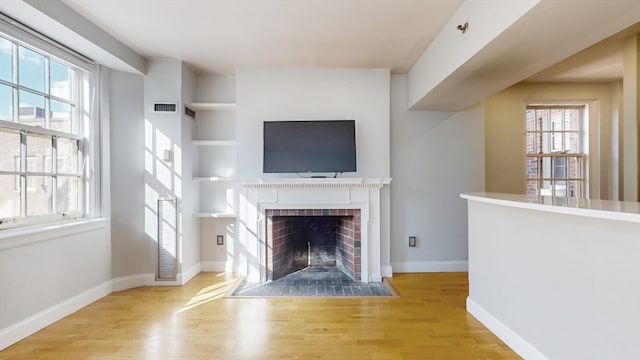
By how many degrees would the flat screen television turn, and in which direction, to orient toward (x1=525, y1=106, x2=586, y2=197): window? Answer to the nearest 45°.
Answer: approximately 90° to its left

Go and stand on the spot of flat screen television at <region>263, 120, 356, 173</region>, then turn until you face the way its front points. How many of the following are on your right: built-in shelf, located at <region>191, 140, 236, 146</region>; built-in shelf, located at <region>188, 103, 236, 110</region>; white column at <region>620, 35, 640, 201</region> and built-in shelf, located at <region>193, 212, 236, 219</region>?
3

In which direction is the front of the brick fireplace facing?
toward the camera

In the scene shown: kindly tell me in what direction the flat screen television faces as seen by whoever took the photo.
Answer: facing the viewer

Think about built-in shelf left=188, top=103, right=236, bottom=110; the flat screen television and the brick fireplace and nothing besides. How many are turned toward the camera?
3

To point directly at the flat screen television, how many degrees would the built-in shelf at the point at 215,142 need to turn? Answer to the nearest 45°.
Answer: approximately 45° to its left

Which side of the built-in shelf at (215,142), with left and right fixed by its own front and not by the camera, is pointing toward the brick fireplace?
left

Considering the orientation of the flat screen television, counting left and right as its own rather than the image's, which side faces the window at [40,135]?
right

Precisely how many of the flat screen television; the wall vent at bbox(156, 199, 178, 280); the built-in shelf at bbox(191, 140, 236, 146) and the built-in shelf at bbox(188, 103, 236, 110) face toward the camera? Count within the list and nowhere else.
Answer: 4

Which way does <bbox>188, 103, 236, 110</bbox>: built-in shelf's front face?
toward the camera

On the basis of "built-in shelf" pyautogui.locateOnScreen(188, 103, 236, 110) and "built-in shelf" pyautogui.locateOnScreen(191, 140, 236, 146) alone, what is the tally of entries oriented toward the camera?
2
